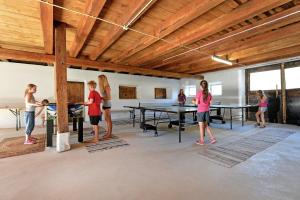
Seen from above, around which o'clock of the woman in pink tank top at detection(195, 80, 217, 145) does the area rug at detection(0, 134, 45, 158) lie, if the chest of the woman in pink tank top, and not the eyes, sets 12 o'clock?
The area rug is roughly at 10 o'clock from the woman in pink tank top.

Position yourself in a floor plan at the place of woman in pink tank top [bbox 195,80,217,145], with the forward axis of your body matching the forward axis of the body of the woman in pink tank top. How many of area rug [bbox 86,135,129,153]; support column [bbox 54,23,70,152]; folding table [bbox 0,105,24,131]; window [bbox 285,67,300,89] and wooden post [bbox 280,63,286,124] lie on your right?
2

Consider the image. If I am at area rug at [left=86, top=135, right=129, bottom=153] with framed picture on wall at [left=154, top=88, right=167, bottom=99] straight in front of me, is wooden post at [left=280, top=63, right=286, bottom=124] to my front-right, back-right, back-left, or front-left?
front-right

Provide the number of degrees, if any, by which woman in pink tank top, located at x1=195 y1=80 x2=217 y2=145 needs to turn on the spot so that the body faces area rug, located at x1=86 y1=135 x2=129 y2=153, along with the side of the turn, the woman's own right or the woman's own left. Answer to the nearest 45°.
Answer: approximately 45° to the woman's own left

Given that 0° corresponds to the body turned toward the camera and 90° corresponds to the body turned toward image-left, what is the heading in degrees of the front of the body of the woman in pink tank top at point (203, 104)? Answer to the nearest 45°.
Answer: approximately 135°

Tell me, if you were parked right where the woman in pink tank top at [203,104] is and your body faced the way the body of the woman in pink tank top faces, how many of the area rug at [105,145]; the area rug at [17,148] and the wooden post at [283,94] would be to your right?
1

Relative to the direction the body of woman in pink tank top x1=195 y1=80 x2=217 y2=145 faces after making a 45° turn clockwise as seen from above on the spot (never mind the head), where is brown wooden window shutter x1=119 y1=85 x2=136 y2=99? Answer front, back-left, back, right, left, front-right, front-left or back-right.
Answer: front-left

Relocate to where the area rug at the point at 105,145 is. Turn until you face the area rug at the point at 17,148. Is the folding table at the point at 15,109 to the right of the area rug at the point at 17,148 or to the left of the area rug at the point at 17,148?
right

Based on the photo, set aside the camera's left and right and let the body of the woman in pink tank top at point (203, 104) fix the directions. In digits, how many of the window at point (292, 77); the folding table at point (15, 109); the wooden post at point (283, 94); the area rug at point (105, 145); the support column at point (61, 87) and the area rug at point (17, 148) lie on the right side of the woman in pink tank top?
2

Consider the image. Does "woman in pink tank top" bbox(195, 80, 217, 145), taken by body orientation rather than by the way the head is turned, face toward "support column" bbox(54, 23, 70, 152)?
no

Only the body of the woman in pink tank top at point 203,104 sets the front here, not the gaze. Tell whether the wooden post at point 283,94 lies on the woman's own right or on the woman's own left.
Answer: on the woman's own right
